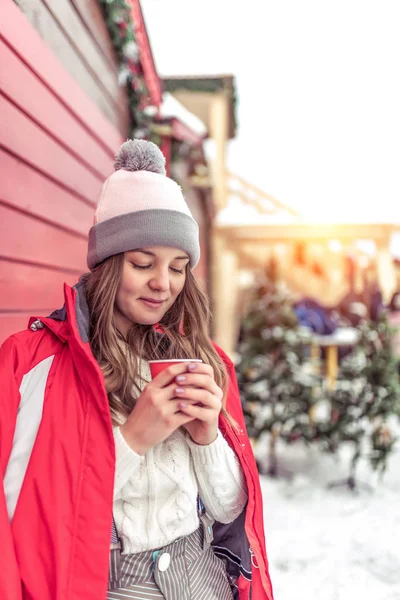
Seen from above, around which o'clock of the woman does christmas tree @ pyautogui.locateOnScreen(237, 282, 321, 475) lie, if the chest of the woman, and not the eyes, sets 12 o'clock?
The christmas tree is roughly at 8 o'clock from the woman.

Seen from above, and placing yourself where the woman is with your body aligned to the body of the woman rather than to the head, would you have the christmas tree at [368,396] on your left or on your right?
on your left

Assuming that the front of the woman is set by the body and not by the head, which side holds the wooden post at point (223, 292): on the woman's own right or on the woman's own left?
on the woman's own left

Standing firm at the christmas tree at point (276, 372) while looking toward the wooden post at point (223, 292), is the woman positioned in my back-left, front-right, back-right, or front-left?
back-left

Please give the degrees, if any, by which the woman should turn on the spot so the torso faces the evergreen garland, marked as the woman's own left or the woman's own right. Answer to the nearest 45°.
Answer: approximately 135° to the woman's own left

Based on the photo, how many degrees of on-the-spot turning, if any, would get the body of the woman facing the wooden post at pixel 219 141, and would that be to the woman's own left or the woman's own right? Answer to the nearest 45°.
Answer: approximately 135° to the woman's own left

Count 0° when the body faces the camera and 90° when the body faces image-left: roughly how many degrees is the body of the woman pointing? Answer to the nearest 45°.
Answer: approximately 315°
